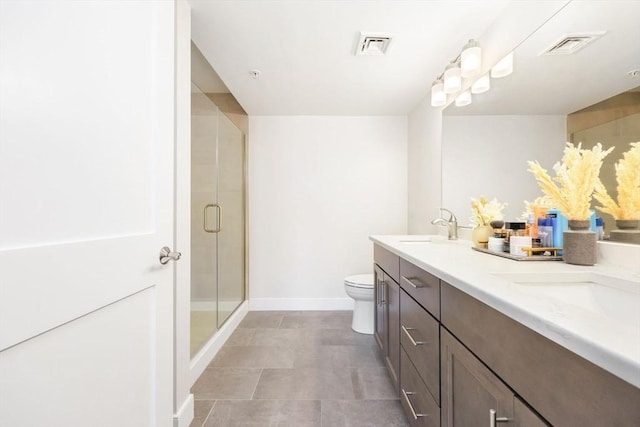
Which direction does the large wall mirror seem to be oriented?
to the viewer's left

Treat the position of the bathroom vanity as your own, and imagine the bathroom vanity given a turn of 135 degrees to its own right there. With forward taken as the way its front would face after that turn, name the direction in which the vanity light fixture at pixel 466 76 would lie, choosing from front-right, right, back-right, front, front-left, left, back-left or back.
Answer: front

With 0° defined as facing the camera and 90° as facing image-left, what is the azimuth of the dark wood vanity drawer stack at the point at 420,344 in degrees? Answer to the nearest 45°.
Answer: approximately 90°

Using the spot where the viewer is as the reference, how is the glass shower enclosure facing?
facing to the right of the viewer

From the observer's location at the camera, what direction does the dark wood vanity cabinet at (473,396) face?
facing to the left of the viewer

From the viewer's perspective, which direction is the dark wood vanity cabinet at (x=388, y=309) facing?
to the viewer's left

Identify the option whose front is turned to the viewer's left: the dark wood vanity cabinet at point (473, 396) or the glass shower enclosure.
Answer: the dark wood vanity cabinet

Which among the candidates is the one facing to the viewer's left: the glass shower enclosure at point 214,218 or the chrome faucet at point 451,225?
the chrome faucet
